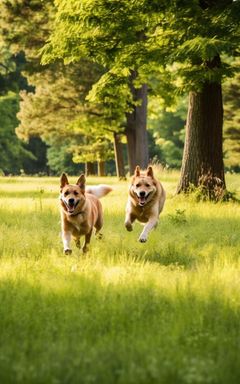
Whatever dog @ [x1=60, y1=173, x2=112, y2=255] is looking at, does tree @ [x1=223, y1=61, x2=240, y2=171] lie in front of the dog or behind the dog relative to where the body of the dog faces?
behind

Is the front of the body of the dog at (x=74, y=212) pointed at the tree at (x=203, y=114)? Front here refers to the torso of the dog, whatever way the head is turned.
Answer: no

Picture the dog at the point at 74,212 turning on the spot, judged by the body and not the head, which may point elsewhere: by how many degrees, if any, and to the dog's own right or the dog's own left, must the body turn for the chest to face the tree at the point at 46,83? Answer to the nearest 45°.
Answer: approximately 135° to the dog's own right

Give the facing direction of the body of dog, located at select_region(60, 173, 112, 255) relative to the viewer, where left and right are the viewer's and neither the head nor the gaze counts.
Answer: facing the viewer and to the left of the viewer

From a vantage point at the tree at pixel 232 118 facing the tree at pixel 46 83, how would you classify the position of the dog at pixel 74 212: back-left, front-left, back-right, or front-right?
front-left

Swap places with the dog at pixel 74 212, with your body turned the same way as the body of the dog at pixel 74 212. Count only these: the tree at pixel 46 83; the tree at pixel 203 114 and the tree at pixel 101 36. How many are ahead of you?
0

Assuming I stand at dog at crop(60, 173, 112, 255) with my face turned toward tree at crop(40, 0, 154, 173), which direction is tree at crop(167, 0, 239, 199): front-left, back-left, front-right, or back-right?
front-right
